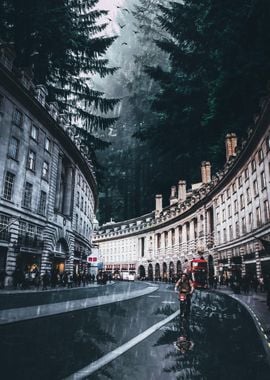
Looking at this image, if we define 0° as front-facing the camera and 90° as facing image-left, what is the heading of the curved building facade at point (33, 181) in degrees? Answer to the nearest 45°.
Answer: approximately 315°

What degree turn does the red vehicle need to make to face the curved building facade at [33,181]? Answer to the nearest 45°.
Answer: approximately 45° to its right

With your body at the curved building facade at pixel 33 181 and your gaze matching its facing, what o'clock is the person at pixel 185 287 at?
The person is roughly at 1 o'clock from the curved building facade.

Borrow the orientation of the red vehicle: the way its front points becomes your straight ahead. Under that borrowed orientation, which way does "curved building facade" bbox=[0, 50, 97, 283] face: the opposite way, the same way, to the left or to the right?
to the left

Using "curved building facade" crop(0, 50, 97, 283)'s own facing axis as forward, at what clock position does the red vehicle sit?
The red vehicle is roughly at 10 o'clock from the curved building facade.

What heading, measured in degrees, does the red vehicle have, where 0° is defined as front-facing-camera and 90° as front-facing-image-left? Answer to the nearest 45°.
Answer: approximately 0°

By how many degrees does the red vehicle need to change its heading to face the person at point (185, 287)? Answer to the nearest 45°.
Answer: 0° — it already faces them
